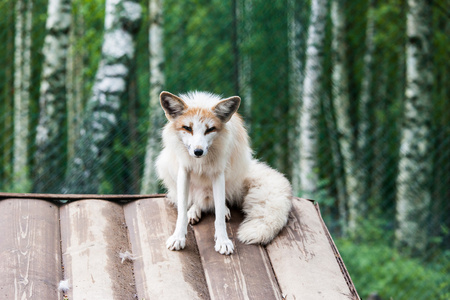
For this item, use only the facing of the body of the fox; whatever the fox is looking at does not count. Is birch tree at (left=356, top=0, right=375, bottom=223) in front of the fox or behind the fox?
behind

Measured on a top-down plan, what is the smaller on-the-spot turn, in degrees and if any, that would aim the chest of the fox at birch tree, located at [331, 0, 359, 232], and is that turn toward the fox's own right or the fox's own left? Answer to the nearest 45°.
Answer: approximately 180°

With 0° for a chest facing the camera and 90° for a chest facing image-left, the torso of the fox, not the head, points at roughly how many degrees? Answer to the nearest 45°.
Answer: approximately 0°
